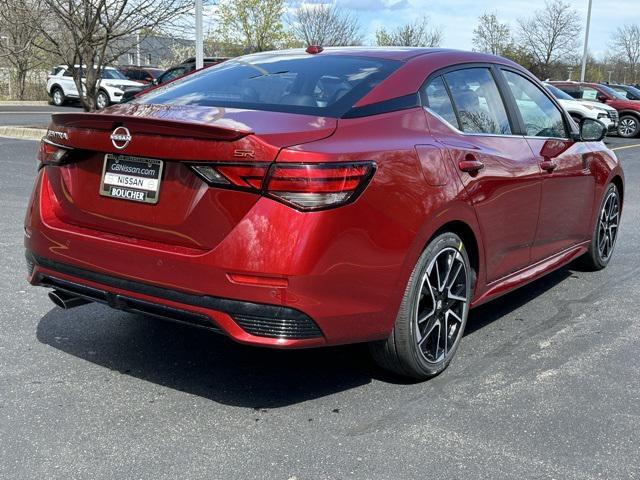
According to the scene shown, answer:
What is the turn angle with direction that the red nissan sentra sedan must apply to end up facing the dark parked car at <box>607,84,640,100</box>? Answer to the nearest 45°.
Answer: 0° — it already faces it

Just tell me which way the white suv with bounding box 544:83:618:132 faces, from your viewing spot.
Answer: facing the viewer and to the right of the viewer

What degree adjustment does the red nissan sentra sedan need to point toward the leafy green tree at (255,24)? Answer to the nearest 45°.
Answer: approximately 45° to its left

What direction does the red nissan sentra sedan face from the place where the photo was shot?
facing away from the viewer and to the right of the viewer

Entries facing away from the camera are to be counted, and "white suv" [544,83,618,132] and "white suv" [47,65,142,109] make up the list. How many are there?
0

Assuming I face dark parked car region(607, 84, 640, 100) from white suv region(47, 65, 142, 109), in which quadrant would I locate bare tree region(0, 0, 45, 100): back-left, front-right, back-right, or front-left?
back-left

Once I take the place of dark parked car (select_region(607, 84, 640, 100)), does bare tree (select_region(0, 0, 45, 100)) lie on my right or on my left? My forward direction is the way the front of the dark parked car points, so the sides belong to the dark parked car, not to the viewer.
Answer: on my right

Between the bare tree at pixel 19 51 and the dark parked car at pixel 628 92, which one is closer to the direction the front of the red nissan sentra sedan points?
the dark parked car

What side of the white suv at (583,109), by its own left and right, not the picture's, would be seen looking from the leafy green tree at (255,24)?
back

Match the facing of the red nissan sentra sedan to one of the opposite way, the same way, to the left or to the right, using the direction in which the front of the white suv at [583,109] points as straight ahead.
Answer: to the left
